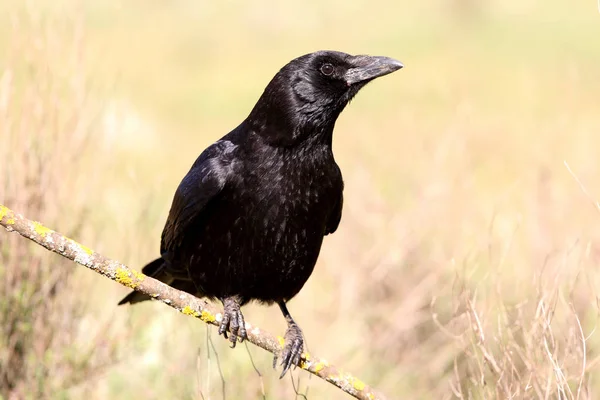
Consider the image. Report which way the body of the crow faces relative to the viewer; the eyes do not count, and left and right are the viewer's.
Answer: facing the viewer and to the right of the viewer
